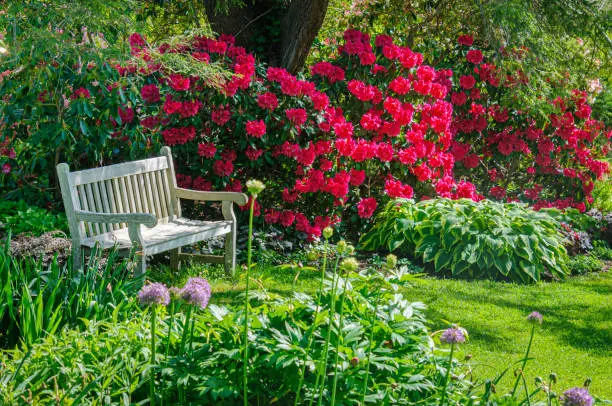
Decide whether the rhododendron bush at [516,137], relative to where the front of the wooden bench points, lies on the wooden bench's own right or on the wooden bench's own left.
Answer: on the wooden bench's own left

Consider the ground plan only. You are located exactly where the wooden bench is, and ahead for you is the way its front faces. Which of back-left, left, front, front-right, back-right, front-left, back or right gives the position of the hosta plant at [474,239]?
front-left

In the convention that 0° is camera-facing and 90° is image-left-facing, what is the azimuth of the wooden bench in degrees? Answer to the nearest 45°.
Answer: approximately 315°

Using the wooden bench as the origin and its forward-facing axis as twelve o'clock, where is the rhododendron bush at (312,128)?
The rhododendron bush is roughly at 9 o'clock from the wooden bench.

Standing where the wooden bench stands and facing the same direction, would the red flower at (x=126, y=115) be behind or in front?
behind
